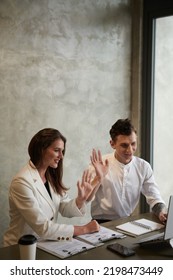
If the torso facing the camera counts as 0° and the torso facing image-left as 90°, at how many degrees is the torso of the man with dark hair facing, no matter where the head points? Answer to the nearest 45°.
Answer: approximately 315°

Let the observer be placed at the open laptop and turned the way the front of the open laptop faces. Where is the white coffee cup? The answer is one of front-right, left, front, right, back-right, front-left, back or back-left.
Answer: front-left

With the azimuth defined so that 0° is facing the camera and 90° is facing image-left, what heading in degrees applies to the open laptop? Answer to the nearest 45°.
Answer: approximately 90°

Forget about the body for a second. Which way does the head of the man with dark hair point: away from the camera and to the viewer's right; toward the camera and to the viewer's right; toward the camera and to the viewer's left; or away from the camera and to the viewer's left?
toward the camera and to the viewer's right

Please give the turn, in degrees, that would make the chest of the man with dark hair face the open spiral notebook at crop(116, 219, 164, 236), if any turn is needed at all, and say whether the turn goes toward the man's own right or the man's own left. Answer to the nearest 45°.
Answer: approximately 45° to the man's own right

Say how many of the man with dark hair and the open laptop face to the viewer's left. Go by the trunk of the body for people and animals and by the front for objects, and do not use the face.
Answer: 1
